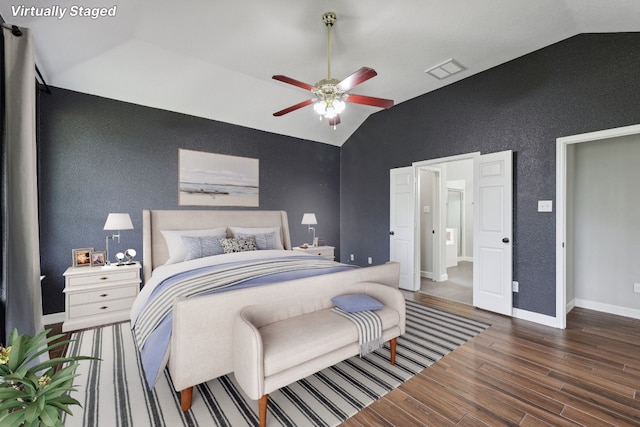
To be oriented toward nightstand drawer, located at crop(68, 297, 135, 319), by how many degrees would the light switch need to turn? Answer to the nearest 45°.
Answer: approximately 45° to its right

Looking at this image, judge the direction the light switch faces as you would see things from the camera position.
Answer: facing the viewer

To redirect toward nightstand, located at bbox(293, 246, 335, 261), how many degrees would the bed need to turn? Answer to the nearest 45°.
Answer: approximately 90° to its left

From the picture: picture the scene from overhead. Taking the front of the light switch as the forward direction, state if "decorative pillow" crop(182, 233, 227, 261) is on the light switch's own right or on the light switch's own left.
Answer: on the light switch's own right

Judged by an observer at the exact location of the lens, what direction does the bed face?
facing the viewer and to the right of the viewer

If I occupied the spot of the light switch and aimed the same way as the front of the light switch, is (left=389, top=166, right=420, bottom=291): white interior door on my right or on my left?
on my right

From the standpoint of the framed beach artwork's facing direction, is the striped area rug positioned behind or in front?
in front

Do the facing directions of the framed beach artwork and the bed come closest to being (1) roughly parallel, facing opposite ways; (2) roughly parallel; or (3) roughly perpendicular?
roughly parallel

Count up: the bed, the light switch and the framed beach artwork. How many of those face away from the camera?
0

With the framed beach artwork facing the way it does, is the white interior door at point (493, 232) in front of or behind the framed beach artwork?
in front

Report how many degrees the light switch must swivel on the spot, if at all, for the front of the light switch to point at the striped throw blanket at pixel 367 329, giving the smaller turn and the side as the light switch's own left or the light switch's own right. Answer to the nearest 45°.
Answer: approximately 45° to the light switch's own right

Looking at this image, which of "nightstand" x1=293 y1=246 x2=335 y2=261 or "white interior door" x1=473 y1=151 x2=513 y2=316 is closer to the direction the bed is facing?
the white interior door

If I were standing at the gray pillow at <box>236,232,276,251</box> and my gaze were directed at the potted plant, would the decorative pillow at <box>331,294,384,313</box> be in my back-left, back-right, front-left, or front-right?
front-left
